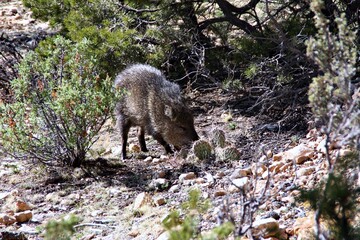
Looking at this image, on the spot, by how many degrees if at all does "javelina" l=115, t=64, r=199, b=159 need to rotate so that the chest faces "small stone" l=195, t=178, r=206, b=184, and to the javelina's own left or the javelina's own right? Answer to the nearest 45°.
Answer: approximately 90° to the javelina's own right

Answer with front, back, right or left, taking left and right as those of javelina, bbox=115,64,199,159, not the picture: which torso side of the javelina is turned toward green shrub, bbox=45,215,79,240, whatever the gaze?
right

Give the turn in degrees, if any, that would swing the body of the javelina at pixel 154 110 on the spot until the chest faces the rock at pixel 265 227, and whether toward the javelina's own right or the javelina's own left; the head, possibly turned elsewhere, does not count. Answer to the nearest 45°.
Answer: approximately 90° to the javelina's own right

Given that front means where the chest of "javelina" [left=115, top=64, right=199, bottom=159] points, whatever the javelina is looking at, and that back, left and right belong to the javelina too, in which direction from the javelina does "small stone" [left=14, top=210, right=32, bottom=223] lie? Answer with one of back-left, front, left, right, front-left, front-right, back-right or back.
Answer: back-right

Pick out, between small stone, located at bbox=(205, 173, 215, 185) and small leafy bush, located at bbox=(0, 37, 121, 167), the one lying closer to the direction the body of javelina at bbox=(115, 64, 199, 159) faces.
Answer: the small stone

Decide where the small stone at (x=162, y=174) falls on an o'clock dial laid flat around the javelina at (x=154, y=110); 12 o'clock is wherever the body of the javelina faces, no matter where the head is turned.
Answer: The small stone is roughly at 3 o'clock from the javelina.

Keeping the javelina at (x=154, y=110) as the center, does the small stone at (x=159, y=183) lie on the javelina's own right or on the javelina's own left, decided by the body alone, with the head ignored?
on the javelina's own right

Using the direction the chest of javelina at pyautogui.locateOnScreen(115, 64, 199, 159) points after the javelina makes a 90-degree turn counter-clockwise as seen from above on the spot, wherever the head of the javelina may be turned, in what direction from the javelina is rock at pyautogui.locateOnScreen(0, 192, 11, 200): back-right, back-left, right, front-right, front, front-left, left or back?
back-left

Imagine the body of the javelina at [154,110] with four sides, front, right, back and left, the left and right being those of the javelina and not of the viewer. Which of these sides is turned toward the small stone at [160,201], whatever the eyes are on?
right

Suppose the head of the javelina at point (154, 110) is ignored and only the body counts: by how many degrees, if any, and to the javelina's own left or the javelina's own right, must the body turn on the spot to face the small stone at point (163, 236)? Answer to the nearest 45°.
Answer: approximately 90° to the javelina's own right

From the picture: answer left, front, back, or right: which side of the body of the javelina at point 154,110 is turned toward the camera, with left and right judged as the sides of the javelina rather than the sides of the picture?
right

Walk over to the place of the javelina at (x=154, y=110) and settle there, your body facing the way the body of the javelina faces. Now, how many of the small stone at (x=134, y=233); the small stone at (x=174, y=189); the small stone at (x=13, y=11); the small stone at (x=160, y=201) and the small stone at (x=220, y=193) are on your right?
4
